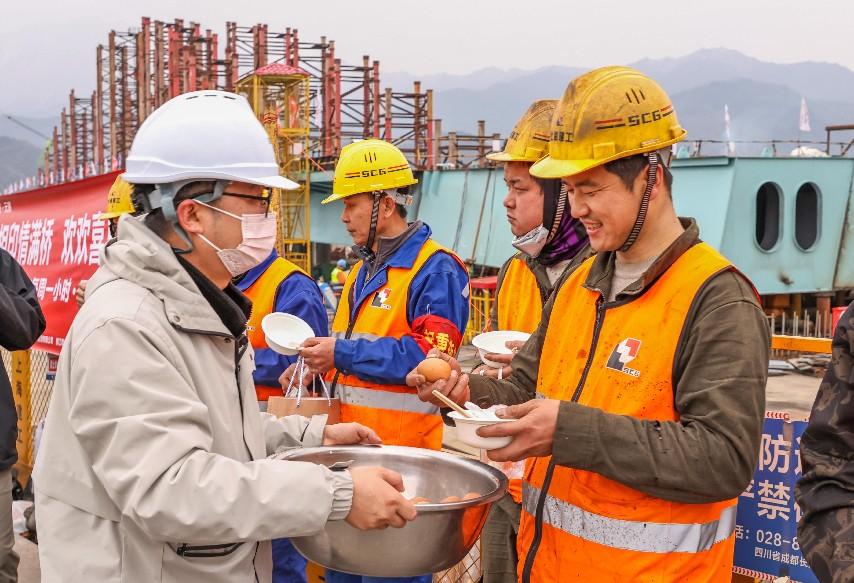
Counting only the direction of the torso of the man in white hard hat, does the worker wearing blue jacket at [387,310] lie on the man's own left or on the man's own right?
on the man's own left

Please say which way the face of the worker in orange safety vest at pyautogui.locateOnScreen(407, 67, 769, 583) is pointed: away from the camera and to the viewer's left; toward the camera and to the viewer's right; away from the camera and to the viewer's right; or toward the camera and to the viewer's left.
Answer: toward the camera and to the viewer's left

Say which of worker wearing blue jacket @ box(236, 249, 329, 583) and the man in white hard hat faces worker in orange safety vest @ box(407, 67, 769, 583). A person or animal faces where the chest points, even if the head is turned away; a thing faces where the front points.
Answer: the man in white hard hat

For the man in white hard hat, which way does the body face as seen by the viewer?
to the viewer's right

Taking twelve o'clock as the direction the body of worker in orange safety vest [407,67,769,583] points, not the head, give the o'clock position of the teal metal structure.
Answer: The teal metal structure is roughly at 5 o'clock from the worker in orange safety vest.

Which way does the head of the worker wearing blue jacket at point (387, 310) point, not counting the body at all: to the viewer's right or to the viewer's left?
to the viewer's left

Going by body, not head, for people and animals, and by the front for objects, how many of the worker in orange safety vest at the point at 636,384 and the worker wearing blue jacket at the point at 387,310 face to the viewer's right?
0

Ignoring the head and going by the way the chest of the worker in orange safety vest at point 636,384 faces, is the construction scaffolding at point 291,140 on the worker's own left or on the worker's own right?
on the worker's own right

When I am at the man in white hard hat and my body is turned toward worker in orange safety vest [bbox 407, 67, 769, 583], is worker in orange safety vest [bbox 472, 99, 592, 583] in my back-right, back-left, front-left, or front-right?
front-left
